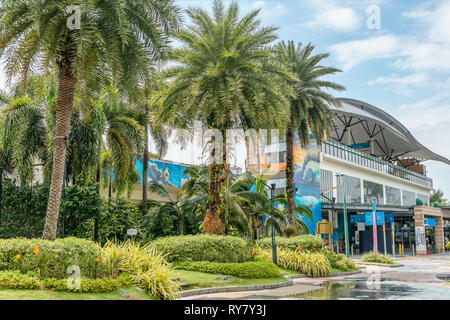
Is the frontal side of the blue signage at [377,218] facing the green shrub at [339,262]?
yes

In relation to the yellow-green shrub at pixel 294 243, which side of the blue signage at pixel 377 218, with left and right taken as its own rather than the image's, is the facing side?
front

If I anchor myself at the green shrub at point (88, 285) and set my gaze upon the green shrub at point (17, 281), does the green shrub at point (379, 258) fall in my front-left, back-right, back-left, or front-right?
back-right

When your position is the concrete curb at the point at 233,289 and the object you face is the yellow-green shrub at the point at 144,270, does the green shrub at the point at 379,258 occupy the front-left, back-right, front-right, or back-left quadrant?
back-right

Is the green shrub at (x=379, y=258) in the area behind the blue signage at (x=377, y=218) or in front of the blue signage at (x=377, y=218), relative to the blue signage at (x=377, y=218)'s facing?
in front

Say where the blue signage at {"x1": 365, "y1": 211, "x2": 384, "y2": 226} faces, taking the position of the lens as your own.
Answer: facing the viewer

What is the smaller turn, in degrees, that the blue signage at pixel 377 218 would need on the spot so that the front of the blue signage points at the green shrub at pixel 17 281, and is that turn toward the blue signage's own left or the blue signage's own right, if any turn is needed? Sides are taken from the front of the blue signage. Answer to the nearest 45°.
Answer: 0° — it already faces it

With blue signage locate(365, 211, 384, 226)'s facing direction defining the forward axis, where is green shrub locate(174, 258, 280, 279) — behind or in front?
in front

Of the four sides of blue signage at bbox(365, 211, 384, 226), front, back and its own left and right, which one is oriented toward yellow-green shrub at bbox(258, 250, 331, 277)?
front
